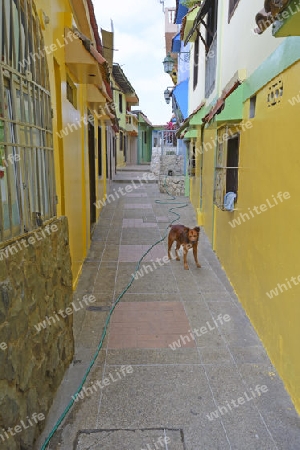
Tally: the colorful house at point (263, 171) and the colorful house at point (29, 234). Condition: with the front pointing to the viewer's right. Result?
1

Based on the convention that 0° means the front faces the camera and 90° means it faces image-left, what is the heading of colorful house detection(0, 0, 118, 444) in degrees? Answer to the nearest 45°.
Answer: approximately 270°

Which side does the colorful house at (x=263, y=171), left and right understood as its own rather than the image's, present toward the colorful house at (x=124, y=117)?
right

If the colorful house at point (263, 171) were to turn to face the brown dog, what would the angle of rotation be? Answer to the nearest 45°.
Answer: approximately 45° to its right

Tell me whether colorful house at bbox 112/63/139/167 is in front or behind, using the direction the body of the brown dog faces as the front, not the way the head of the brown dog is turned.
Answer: behind

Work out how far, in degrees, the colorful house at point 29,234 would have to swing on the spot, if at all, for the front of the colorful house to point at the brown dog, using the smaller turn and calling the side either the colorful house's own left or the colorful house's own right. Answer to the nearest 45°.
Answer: approximately 45° to the colorful house's own left

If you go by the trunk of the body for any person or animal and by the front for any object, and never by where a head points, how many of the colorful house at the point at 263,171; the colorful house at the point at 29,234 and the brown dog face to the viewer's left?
1

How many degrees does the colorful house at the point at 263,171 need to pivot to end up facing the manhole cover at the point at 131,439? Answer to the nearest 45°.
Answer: approximately 45° to its left

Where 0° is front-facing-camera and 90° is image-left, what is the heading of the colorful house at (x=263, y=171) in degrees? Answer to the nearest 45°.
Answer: approximately 90°

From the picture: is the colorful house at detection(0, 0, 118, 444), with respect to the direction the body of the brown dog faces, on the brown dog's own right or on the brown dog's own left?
on the brown dog's own right
